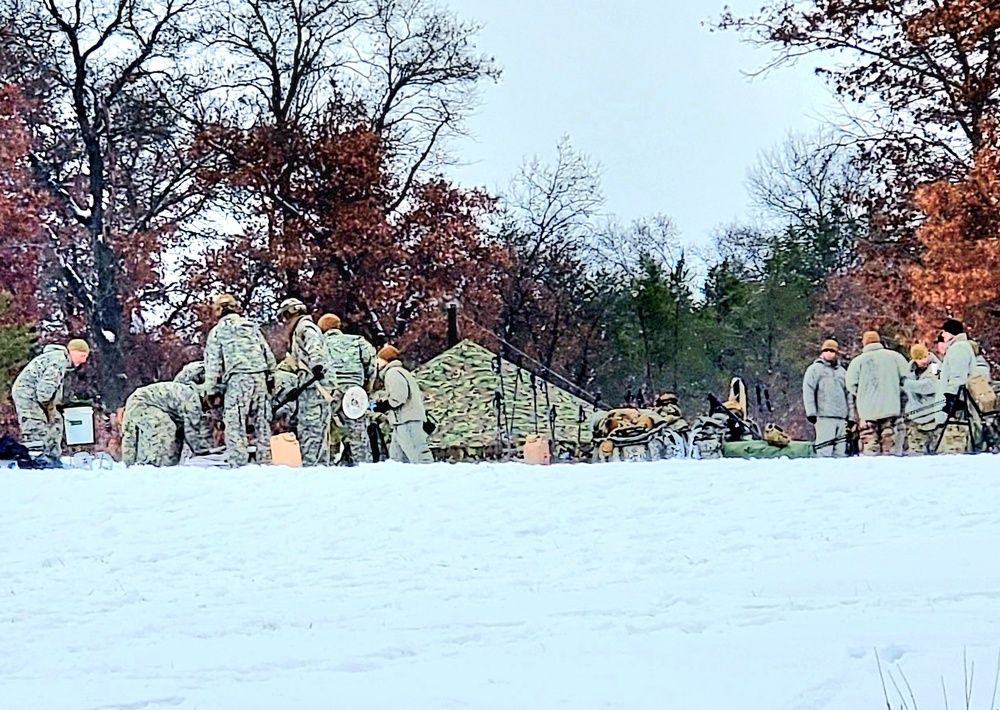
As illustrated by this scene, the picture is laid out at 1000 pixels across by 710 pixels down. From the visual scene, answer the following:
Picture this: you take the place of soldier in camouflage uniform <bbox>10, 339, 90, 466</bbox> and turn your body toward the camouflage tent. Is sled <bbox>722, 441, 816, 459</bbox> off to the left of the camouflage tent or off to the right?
right

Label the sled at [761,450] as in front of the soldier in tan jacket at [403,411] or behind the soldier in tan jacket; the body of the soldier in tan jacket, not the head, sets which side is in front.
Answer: behind

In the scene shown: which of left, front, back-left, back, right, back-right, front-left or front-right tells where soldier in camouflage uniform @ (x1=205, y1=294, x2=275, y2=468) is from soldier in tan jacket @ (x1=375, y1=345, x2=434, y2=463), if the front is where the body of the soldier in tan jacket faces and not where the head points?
front-left

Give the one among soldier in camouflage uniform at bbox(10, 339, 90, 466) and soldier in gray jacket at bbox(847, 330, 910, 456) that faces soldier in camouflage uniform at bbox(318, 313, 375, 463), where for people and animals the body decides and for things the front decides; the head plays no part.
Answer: soldier in camouflage uniform at bbox(10, 339, 90, 466)

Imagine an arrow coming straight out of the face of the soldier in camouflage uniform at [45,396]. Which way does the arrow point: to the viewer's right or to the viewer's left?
to the viewer's right

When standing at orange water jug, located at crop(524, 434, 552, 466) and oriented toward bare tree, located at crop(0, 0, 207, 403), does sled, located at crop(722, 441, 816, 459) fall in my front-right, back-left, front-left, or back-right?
back-right

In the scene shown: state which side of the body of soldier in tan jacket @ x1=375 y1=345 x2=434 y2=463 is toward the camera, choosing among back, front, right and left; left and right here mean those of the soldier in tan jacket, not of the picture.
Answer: left

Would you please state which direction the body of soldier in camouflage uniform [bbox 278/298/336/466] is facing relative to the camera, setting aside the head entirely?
to the viewer's left

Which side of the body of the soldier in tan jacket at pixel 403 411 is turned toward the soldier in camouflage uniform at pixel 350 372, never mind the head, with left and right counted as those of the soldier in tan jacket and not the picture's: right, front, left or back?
front

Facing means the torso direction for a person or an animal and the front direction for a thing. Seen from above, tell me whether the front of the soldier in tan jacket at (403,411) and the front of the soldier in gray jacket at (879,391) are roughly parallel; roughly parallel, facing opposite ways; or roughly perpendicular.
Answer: roughly perpendicular

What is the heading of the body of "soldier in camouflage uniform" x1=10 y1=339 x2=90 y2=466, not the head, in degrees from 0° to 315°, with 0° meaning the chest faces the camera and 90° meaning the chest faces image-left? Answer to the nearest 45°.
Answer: approximately 270°

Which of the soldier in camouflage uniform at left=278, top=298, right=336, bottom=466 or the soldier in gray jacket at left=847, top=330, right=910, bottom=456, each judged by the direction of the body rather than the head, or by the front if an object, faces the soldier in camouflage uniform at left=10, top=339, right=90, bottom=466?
the soldier in camouflage uniform at left=278, top=298, right=336, bottom=466

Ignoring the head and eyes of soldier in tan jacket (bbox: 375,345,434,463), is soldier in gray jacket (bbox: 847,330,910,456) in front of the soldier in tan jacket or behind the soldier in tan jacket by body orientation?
behind
